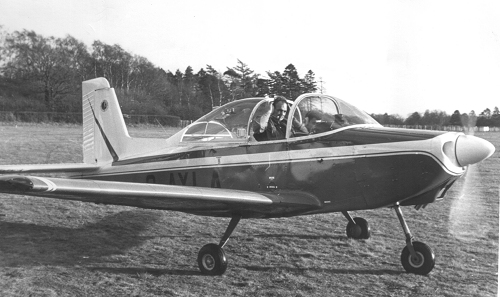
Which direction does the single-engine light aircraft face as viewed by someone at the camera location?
facing the viewer and to the right of the viewer
